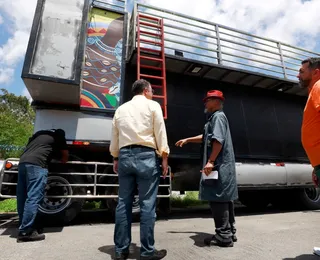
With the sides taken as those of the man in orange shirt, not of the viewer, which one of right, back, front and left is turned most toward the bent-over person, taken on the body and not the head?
front

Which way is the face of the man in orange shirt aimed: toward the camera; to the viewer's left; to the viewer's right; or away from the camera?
to the viewer's left

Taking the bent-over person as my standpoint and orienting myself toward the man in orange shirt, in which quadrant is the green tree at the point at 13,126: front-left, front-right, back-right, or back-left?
back-left

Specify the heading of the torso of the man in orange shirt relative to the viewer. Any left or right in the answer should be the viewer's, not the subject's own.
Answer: facing to the left of the viewer

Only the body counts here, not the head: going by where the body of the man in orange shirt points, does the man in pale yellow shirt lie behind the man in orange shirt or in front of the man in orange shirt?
in front
